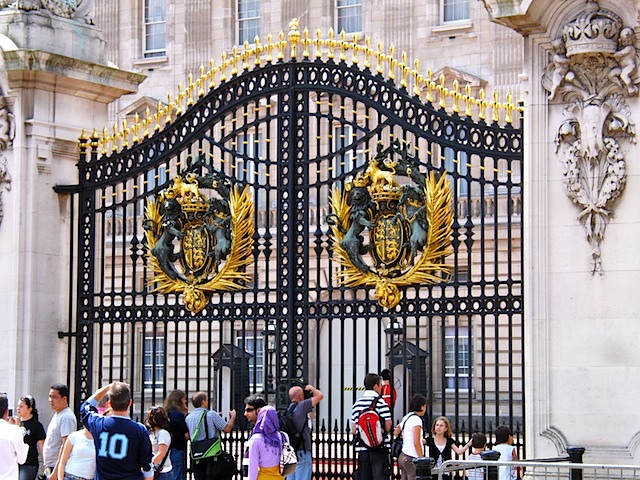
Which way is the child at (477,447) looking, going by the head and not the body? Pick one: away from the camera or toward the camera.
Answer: away from the camera

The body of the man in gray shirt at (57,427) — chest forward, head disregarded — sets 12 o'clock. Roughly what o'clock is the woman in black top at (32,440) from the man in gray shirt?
The woman in black top is roughly at 4 o'clock from the man in gray shirt.

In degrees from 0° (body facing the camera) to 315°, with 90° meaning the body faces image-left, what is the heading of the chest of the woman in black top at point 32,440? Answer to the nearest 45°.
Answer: approximately 45°

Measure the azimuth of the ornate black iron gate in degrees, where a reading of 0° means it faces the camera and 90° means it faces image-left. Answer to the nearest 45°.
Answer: approximately 0°

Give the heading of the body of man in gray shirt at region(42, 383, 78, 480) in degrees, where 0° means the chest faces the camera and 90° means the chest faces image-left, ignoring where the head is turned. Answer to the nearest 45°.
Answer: approximately 45°

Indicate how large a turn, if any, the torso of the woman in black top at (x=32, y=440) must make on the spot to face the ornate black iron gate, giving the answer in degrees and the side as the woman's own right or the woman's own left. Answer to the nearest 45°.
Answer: approximately 135° to the woman's own left

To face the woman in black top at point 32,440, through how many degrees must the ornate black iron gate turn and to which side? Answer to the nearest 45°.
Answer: approximately 90° to its right

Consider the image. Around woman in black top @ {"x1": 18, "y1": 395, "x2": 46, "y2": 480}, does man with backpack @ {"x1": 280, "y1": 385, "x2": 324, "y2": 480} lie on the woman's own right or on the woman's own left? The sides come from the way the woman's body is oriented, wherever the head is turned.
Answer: on the woman's own left
